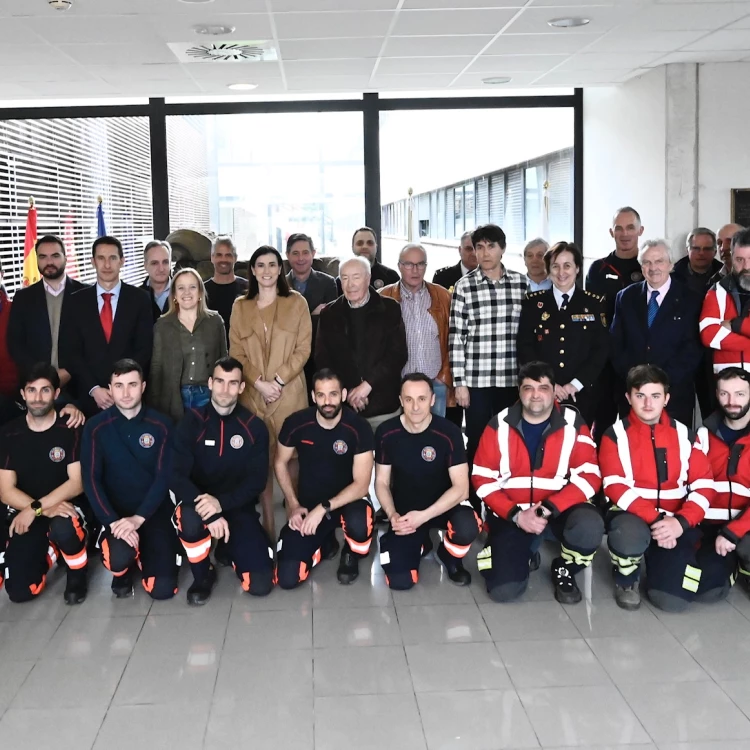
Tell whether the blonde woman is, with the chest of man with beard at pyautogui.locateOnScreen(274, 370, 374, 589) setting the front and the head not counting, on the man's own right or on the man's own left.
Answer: on the man's own right

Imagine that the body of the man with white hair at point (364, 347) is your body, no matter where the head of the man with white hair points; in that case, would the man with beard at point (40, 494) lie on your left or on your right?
on your right

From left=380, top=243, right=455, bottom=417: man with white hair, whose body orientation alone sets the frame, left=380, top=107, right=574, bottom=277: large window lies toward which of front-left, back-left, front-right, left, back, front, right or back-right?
back

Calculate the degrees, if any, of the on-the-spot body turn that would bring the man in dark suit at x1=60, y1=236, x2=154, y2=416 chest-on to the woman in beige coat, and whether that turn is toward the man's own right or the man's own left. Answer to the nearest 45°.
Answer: approximately 90° to the man's own left

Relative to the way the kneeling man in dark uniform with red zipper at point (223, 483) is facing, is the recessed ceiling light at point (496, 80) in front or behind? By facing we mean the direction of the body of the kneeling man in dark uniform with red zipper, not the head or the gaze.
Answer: behind

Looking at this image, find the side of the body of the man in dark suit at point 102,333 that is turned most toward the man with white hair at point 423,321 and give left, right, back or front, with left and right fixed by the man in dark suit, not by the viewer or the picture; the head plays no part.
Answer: left

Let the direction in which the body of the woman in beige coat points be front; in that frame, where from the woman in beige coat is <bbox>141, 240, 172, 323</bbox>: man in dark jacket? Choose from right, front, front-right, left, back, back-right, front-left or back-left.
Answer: back-right

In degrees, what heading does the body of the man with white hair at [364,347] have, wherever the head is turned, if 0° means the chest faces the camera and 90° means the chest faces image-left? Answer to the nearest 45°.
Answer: approximately 0°

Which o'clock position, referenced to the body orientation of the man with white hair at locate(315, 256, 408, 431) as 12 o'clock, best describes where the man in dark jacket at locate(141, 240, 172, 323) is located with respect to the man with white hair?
The man in dark jacket is roughly at 4 o'clock from the man with white hair.

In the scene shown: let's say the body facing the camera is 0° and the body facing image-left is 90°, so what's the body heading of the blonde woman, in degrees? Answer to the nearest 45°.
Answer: approximately 0°
